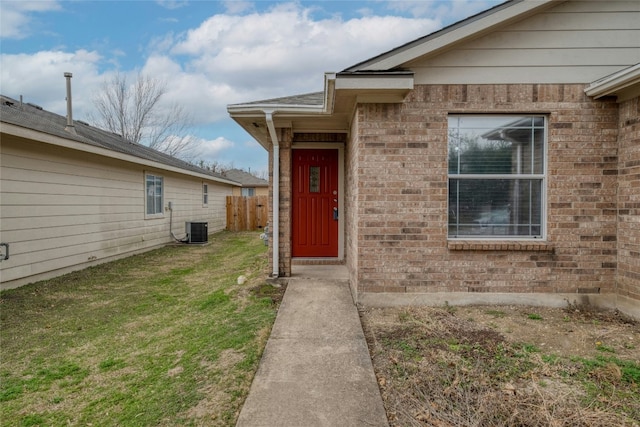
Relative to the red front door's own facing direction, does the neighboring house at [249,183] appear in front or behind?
behind

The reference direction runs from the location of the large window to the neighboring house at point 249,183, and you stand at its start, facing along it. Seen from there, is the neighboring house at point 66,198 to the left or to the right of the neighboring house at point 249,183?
left

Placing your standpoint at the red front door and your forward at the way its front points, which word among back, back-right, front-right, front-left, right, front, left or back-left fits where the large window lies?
front-left

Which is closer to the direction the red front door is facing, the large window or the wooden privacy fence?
the large window

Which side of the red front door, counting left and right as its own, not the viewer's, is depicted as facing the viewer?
front

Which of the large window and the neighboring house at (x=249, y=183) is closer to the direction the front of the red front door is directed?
the large window

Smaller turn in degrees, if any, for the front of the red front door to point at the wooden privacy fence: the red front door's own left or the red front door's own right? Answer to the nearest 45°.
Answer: approximately 180°

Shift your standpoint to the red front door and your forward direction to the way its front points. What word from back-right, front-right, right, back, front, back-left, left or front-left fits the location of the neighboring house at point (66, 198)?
right
